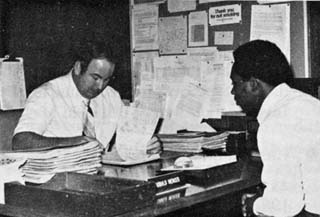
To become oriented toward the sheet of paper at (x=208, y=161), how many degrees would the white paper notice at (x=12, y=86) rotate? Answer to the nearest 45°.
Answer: approximately 45° to its left

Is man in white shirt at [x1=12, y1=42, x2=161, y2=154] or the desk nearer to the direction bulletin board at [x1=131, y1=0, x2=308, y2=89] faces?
the desk

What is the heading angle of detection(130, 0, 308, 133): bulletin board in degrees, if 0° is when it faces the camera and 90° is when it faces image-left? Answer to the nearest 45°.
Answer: approximately 0°

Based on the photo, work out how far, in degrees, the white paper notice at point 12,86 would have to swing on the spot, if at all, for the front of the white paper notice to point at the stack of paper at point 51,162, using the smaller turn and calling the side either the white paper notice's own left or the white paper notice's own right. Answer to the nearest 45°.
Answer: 0° — it already faces it

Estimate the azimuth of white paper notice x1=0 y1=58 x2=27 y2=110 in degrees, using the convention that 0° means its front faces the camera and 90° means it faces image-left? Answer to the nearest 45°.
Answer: approximately 0°

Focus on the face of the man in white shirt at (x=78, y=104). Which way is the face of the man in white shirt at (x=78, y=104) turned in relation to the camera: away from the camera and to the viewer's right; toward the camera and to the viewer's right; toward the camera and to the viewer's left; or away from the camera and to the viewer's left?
toward the camera and to the viewer's right

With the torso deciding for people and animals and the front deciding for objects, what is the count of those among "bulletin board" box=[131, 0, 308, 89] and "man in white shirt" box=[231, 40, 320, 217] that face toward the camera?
1

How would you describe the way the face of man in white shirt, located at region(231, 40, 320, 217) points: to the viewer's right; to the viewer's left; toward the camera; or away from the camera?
to the viewer's left

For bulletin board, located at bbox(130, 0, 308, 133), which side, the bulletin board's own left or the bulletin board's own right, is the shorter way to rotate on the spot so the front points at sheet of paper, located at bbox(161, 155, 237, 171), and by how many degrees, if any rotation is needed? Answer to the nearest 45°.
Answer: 0° — it already faces it

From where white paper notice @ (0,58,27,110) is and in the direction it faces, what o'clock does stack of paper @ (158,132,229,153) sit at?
The stack of paper is roughly at 10 o'clock from the white paper notice.

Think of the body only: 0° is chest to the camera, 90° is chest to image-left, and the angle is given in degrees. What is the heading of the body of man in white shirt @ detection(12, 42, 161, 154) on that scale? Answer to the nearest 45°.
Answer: approximately 315°
